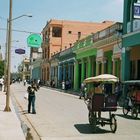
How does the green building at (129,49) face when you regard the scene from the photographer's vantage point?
facing the viewer and to the left of the viewer
